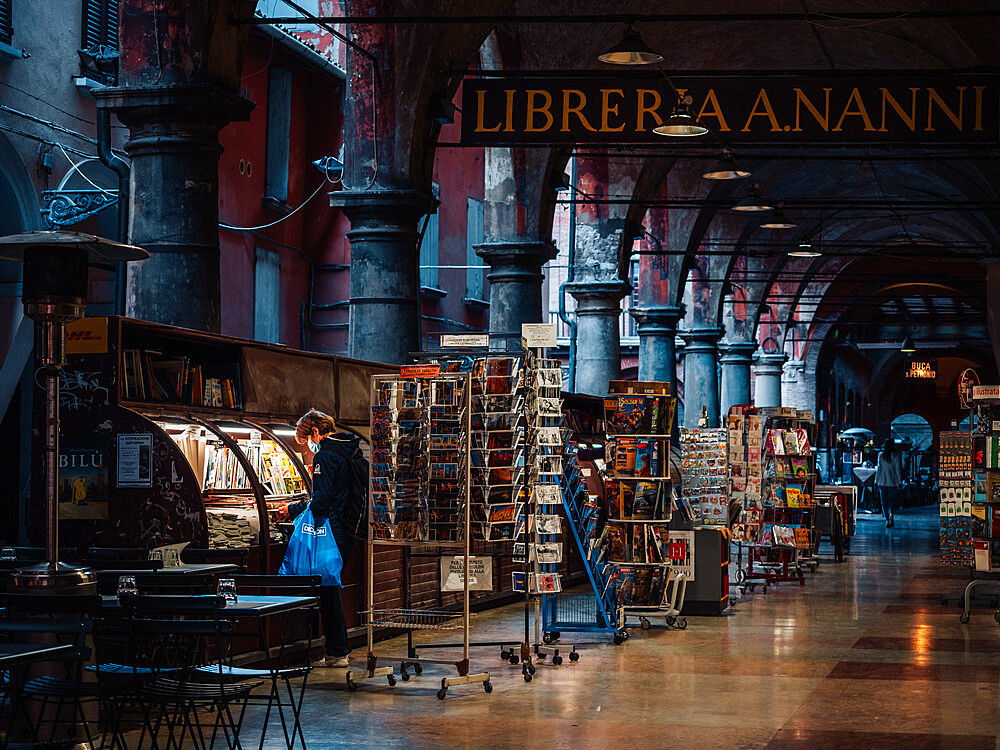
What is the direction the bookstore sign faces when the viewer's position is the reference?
facing the viewer

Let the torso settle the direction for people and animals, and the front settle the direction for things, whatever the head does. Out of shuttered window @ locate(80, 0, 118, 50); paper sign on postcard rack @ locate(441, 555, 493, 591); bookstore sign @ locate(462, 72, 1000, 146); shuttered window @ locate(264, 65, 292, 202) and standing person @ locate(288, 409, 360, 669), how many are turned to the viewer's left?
1

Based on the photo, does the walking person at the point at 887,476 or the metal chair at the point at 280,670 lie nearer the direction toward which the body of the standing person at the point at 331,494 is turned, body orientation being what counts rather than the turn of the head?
the metal chair

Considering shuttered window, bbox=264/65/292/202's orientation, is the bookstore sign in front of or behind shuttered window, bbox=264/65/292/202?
in front

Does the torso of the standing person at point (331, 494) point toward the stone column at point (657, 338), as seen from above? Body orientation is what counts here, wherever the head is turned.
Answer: no

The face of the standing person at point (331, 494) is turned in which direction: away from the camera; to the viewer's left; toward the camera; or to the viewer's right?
to the viewer's left

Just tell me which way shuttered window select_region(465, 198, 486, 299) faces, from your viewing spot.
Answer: facing the viewer and to the right of the viewer

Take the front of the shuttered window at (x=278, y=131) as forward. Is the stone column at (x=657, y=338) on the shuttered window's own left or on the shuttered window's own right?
on the shuttered window's own left

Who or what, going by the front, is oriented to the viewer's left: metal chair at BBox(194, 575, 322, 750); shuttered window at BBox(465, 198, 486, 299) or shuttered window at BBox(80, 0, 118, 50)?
the metal chair

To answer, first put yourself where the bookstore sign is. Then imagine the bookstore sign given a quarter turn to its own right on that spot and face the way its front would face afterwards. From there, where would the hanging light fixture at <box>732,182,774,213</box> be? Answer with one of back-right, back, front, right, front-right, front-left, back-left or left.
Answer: right

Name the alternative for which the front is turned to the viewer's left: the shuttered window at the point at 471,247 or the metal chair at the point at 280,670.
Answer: the metal chair

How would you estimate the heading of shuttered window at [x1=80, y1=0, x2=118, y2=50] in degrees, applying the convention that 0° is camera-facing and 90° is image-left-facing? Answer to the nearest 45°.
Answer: approximately 315°

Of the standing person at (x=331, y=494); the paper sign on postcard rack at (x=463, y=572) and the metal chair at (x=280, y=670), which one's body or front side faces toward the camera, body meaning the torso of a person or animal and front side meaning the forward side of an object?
the paper sign on postcard rack

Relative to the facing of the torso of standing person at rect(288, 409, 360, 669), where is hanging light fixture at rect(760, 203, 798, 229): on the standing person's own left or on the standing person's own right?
on the standing person's own right

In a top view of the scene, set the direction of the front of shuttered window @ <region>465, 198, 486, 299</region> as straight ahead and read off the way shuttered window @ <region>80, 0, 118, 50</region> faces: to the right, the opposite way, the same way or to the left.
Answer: the same way

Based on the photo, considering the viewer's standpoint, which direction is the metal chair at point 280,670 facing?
facing to the left of the viewer

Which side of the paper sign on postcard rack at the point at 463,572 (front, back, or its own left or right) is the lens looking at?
front

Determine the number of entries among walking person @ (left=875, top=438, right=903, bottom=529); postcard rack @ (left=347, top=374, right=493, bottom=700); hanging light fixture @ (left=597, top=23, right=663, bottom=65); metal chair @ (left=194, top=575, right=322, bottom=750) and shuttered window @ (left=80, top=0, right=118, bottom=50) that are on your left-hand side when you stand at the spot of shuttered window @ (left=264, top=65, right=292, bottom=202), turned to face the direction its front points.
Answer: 1

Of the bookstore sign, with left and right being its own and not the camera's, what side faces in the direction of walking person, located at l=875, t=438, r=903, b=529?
back

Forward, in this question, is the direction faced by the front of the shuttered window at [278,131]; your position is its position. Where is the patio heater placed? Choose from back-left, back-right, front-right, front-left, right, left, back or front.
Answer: front-right

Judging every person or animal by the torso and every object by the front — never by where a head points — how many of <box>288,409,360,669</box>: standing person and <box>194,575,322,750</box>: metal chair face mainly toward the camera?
0
